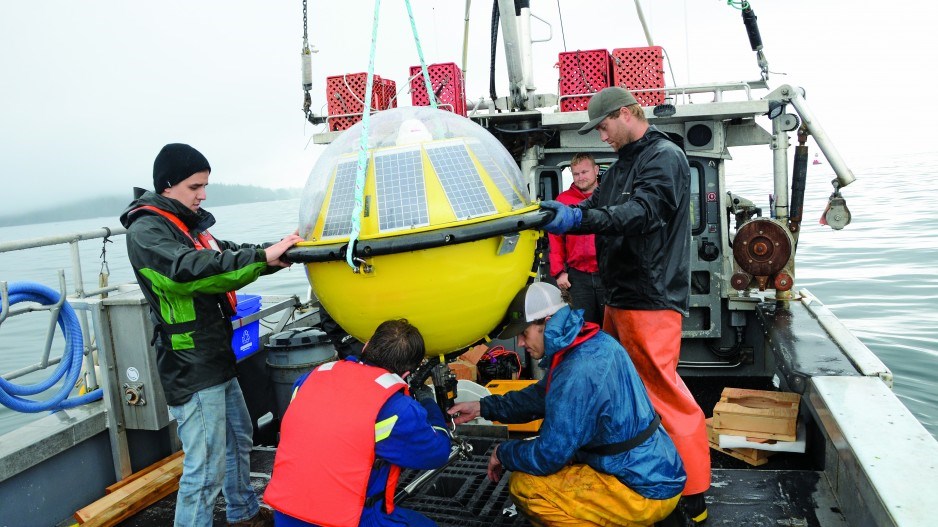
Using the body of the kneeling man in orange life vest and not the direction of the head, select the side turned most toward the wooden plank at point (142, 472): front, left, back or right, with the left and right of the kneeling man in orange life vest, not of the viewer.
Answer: left

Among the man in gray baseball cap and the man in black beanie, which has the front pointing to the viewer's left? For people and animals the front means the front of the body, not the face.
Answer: the man in gray baseball cap

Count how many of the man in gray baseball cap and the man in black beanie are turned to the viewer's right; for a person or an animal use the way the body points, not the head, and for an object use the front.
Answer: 1

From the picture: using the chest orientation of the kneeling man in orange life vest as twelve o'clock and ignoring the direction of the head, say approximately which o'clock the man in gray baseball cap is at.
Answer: The man in gray baseball cap is roughly at 1 o'clock from the kneeling man in orange life vest.

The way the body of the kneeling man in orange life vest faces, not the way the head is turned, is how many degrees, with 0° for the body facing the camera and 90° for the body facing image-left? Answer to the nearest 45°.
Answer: approximately 225°

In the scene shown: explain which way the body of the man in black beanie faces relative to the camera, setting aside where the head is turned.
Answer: to the viewer's right

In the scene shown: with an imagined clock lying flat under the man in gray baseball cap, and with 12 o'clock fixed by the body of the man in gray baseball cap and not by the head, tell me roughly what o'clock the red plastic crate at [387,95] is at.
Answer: The red plastic crate is roughly at 2 o'clock from the man in gray baseball cap.

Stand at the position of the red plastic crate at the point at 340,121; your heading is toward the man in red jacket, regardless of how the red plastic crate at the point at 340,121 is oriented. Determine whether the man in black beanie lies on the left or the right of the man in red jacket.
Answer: right

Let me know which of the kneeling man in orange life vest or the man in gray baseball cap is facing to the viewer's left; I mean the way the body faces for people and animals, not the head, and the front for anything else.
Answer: the man in gray baseball cap

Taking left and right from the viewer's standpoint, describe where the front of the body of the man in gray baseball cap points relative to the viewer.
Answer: facing to the left of the viewer

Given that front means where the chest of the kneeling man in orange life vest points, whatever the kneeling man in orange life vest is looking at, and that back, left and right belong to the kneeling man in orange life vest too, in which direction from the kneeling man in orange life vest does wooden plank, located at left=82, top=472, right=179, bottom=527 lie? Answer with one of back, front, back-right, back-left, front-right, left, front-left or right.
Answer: left

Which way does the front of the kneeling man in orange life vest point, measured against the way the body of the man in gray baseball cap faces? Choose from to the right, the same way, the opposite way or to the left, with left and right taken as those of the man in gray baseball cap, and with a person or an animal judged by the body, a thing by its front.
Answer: to the right
